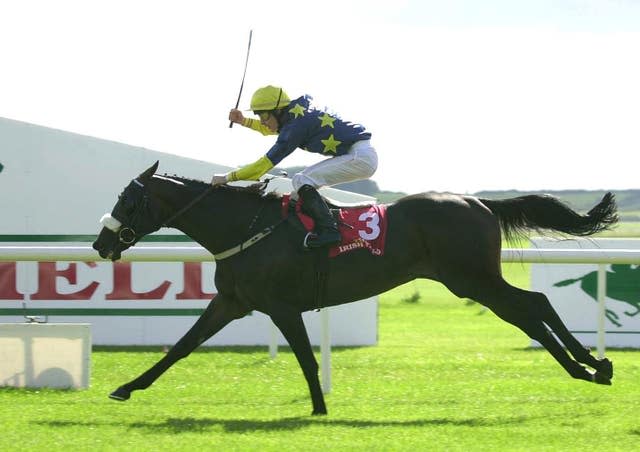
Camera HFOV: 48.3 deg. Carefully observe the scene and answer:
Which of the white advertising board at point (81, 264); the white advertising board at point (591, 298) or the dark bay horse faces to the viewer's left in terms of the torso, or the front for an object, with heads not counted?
the dark bay horse

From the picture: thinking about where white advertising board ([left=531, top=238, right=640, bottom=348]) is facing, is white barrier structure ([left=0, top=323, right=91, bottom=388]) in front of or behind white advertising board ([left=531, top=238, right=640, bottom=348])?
in front

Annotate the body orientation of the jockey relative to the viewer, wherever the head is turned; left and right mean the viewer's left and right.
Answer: facing to the left of the viewer

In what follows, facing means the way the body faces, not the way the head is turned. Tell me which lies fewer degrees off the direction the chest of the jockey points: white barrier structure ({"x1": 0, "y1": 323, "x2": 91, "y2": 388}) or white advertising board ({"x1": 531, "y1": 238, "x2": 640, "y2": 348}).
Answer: the white barrier structure

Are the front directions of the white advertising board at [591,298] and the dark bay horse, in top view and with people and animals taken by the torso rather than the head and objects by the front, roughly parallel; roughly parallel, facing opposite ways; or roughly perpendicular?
roughly perpendicular

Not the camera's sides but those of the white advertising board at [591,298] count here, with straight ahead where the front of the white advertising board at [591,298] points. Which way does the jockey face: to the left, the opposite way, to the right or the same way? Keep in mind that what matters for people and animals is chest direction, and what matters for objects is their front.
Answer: to the right

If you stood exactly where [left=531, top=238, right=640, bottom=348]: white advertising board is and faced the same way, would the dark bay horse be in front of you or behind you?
in front

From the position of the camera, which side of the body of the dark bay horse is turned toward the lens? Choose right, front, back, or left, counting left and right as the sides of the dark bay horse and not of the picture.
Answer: left
